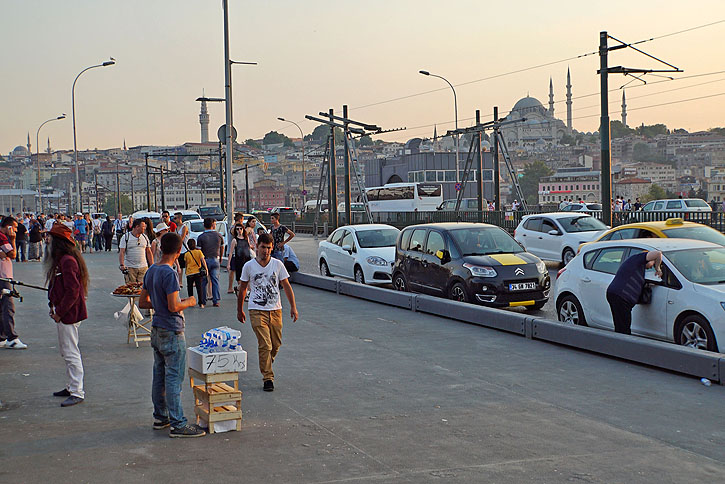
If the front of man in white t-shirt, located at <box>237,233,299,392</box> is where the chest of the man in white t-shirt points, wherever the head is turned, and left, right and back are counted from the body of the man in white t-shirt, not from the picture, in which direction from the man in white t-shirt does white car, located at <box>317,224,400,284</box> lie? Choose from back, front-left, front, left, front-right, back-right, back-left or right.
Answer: back

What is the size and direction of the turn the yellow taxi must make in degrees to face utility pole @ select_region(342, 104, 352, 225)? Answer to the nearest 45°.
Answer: approximately 180°

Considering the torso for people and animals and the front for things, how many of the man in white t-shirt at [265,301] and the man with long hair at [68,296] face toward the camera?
1

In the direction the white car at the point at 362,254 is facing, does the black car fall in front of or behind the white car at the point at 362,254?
in front

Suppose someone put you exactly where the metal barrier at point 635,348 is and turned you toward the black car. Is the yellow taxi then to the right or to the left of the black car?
right

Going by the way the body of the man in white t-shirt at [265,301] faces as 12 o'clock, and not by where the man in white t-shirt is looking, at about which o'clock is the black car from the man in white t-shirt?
The black car is roughly at 7 o'clock from the man in white t-shirt.

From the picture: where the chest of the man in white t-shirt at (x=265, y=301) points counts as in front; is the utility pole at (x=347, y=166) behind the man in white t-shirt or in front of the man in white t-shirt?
behind

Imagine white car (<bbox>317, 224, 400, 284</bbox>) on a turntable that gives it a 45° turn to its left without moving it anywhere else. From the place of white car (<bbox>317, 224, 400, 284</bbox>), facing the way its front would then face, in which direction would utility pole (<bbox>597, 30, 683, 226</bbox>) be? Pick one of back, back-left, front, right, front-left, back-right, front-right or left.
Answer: front-left

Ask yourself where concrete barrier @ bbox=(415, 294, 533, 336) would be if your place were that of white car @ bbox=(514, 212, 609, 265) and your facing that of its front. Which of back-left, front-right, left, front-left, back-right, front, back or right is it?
front-right
